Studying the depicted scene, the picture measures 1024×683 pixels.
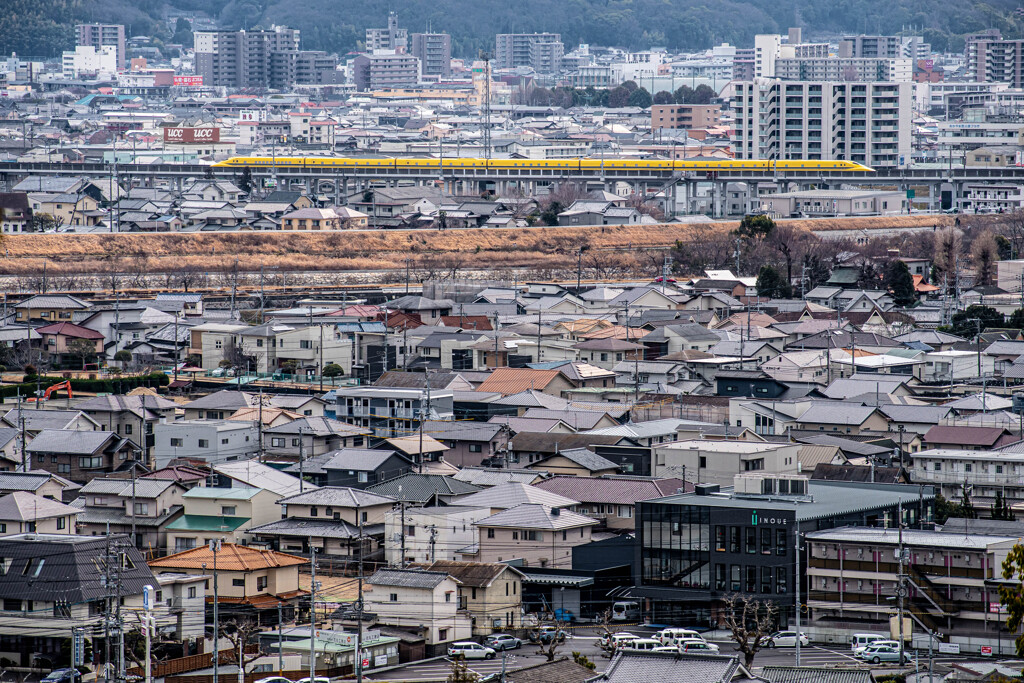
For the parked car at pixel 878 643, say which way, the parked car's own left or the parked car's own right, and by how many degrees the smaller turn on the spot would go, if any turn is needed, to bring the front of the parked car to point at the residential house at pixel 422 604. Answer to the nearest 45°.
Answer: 0° — it already faces it

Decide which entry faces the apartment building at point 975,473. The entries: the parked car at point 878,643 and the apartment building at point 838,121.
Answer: the apartment building at point 838,121

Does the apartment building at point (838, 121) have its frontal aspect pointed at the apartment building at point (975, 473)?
yes

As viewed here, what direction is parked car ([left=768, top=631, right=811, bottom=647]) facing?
to the viewer's left

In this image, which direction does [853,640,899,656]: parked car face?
to the viewer's left

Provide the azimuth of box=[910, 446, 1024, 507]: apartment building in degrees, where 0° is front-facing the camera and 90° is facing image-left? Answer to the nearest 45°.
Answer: approximately 0°

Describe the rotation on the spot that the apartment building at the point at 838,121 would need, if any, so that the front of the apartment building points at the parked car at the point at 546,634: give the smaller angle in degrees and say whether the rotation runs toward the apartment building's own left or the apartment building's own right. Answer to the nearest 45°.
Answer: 0° — it already faces it

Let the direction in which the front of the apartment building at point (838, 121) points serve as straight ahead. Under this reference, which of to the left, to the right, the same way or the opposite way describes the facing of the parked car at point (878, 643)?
to the right

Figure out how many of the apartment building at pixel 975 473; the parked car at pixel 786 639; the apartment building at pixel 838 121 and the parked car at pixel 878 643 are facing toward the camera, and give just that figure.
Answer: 2

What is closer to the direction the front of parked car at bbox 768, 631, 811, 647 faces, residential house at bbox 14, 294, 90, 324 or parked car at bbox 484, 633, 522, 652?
the parked car
